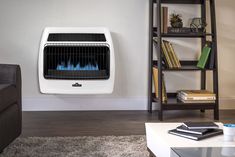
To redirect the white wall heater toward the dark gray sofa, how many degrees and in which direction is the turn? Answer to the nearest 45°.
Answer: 0° — it already faces it

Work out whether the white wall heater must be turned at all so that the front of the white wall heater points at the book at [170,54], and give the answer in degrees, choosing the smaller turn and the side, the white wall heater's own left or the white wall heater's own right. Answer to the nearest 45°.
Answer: approximately 90° to the white wall heater's own left

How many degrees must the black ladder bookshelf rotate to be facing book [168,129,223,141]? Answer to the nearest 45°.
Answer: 0° — it already faces it

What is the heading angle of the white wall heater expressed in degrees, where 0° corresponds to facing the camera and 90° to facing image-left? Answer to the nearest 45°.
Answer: approximately 0°

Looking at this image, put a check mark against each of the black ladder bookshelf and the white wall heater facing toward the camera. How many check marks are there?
2

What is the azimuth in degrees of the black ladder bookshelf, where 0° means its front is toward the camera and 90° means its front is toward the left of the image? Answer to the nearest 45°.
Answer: approximately 0°

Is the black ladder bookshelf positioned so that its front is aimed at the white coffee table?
yes

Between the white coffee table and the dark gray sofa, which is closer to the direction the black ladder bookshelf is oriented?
the white coffee table
